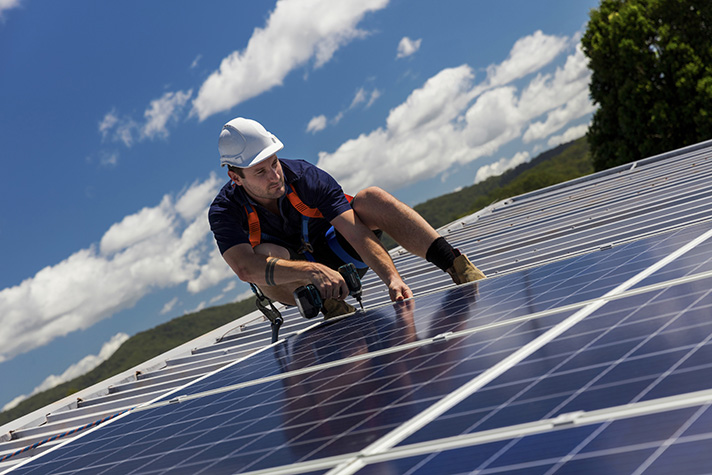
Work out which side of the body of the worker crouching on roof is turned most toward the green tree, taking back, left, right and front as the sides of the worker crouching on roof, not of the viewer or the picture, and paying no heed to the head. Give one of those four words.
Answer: back

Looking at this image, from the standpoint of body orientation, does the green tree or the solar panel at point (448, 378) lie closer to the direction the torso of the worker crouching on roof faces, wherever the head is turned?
the solar panel

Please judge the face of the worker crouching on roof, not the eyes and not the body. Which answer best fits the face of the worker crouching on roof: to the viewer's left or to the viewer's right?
to the viewer's right
